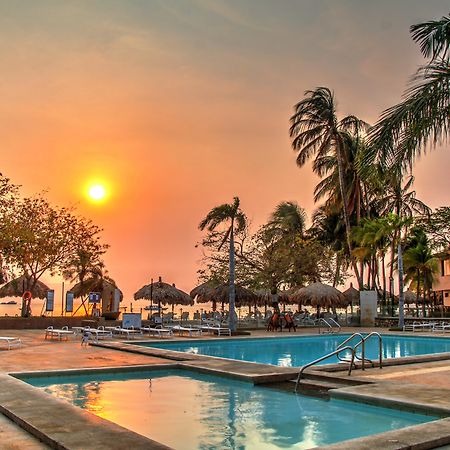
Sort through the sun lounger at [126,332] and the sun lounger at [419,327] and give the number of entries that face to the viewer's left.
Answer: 1

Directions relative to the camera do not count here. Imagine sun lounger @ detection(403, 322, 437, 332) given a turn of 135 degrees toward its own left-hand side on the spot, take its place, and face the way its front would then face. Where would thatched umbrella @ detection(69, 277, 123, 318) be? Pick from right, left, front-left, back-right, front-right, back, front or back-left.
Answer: back-right

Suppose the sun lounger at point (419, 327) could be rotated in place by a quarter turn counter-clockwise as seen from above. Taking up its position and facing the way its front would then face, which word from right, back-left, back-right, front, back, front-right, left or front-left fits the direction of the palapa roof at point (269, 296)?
right

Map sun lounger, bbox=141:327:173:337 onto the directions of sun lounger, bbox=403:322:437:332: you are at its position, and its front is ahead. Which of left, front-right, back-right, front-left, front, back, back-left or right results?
front-left

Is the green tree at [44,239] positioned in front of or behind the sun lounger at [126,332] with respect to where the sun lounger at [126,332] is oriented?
behind

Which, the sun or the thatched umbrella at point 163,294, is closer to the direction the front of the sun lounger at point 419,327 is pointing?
the thatched umbrella

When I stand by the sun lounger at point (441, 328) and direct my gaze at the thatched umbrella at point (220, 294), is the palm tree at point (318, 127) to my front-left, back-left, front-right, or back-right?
front-right

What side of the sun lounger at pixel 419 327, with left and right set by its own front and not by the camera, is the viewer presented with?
left

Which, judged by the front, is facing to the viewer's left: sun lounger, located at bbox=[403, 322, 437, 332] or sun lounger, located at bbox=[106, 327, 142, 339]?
sun lounger, located at bbox=[403, 322, 437, 332]

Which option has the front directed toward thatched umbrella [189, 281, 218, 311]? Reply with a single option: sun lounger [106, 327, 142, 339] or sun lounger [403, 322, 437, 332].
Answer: sun lounger [403, 322, 437, 332]

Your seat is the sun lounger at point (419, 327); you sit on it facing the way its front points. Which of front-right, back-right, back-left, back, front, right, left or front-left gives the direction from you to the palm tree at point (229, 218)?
front-left

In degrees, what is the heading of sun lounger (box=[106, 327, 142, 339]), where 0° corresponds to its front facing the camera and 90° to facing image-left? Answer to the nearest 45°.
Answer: approximately 315°

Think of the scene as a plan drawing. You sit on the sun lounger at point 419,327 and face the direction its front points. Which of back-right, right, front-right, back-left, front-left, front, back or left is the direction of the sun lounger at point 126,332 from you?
front-left

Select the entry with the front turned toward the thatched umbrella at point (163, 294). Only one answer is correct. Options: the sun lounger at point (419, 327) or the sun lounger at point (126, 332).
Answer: the sun lounger at point (419, 327)

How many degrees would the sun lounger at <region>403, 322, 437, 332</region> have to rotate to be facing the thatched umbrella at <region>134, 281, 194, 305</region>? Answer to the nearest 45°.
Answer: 0° — it already faces it

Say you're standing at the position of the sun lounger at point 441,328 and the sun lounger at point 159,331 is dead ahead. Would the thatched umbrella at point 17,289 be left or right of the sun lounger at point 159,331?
right
